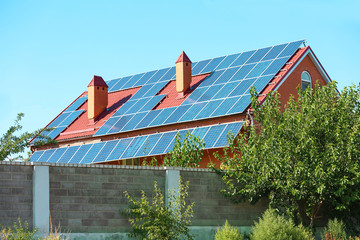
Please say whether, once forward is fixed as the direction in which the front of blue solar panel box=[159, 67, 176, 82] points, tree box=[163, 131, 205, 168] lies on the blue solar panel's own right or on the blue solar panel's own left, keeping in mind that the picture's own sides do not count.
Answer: on the blue solar panel's own left

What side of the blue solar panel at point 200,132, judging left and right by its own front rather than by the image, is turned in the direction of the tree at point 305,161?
left

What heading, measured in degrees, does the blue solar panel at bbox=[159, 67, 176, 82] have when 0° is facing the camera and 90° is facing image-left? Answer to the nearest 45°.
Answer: approximately 45°

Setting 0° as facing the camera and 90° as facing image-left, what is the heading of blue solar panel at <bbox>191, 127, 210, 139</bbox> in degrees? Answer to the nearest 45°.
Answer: approximately 45°

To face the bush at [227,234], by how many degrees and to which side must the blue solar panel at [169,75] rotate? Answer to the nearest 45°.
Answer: approximately 45° to its left

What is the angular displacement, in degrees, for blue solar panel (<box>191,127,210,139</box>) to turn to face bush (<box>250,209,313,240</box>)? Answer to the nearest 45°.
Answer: approximately 45° to its left

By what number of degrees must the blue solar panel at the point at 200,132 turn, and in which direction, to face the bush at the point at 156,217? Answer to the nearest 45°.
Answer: approximately 45° to its left

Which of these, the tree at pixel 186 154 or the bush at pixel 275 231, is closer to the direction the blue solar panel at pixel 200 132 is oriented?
the tree
